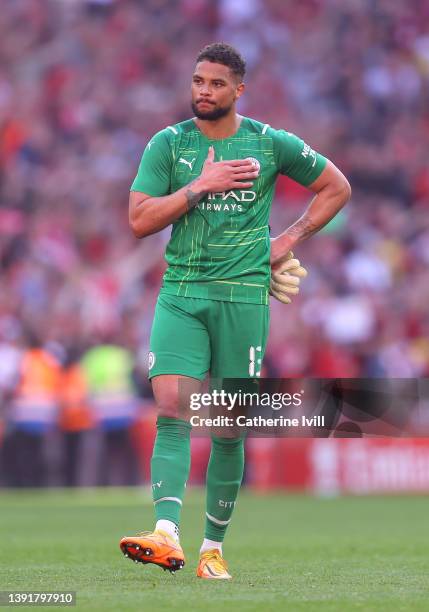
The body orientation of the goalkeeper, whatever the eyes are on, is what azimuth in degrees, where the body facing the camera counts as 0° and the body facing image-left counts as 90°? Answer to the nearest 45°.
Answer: approximately 0°

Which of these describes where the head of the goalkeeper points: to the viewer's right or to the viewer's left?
to the viewer's left

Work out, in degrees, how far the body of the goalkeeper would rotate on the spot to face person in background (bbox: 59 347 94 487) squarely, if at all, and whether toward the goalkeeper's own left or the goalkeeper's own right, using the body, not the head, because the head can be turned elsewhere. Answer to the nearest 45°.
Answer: approximately 180°

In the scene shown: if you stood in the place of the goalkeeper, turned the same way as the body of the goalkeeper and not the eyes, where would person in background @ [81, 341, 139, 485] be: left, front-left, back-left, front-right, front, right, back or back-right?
back

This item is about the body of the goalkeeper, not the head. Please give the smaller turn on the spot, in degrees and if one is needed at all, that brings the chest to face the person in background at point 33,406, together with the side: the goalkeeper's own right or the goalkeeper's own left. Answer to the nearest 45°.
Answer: approximately 180°
